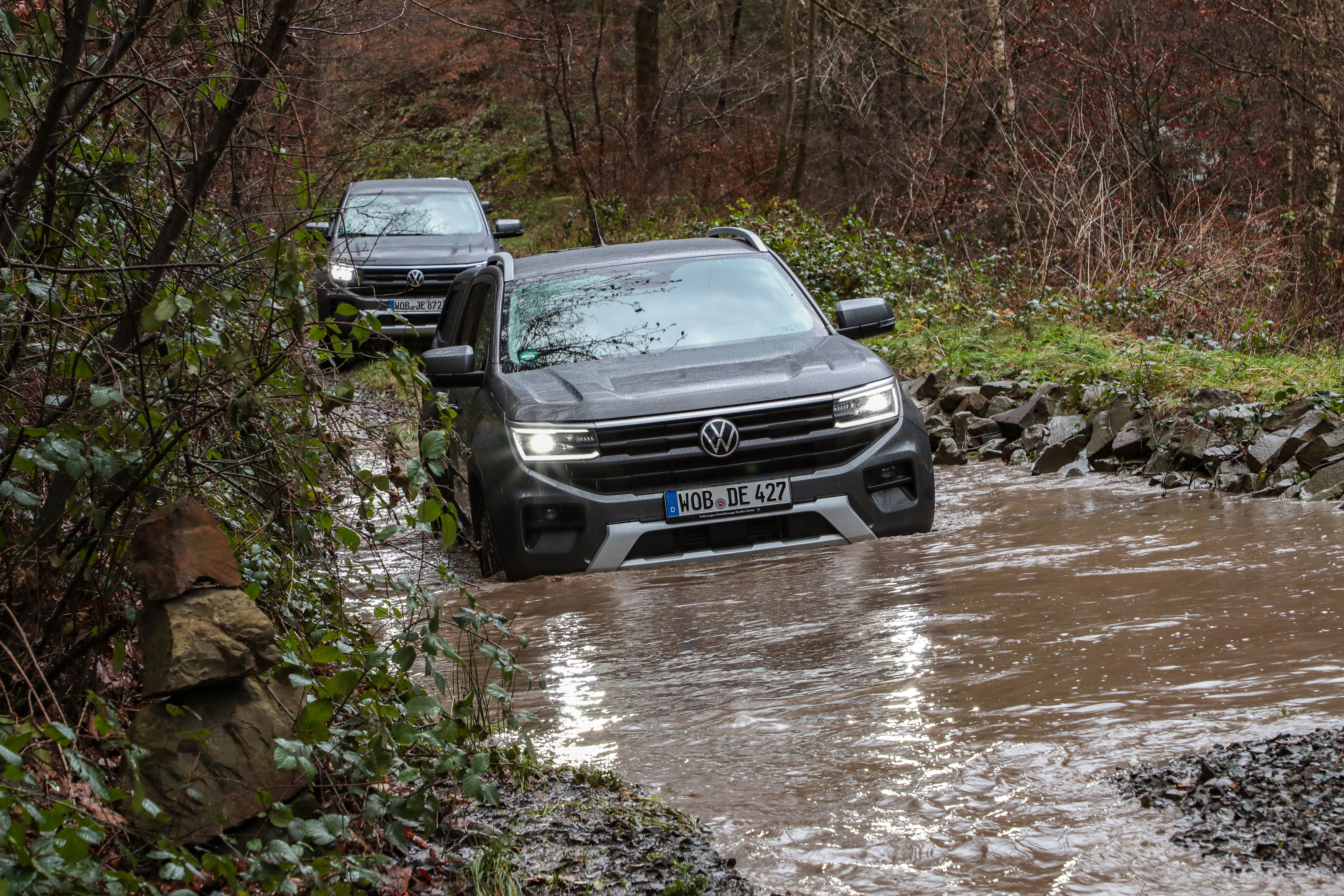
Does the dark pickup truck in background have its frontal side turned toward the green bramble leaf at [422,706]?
yes

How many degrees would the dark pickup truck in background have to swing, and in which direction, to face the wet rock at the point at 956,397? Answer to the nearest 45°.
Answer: approximately 45° to its left

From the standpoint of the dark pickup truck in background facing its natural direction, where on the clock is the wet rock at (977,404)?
The wet rock is roughly at 11 o'clock from the dark pickup truck in background.

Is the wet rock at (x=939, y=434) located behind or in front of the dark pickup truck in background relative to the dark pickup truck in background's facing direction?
in front

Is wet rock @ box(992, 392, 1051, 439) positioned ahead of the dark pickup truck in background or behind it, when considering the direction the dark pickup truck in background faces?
ahead

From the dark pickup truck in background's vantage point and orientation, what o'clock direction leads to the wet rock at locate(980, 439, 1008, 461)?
The wet rock is roughly at 11 o'clock from the dark pickup truck in background.

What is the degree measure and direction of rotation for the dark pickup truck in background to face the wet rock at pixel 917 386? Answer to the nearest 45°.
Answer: approximately 45° to its left

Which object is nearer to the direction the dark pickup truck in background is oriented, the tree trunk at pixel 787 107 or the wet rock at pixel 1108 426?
the wet rock

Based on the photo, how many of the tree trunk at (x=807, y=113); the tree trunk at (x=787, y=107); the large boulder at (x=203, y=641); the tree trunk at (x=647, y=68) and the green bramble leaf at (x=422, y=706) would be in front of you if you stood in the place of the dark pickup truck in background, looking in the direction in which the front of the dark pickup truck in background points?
2

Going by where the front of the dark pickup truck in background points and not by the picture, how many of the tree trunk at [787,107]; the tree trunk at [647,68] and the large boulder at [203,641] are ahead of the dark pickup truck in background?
1

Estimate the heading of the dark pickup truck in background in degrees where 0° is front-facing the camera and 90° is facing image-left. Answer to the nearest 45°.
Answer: approximately 0°

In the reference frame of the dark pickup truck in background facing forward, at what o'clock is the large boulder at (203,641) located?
The large boulder is roughly at 12 o'clock from the dark pickup truck in background.

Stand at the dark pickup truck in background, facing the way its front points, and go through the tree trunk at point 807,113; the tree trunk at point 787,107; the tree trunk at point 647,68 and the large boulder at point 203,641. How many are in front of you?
1

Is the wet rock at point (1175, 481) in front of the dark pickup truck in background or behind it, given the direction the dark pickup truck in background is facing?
in front
